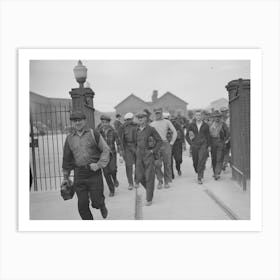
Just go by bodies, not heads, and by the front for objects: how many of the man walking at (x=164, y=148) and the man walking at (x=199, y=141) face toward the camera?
2

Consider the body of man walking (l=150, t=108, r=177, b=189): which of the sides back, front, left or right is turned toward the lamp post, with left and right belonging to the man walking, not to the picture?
right

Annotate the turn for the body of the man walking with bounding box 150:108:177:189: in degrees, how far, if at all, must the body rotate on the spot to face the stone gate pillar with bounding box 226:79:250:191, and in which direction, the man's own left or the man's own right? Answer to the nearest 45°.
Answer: approximately 90° to the man's own left

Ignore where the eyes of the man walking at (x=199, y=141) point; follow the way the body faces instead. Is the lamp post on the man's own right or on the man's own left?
on the man's own right

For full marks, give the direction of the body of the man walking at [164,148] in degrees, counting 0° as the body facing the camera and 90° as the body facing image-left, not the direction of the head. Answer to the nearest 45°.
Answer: approximately 0°

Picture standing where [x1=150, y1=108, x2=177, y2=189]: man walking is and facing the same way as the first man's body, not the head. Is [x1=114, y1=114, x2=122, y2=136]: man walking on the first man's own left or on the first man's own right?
on the first man's own right

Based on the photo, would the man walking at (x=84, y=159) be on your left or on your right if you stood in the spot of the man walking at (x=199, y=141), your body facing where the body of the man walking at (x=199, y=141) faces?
on your right

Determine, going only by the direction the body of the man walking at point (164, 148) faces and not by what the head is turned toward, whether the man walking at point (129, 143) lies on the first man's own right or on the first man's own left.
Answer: on the first man's own right

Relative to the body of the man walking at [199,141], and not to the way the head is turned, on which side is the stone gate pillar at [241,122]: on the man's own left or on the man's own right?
on the man's own left

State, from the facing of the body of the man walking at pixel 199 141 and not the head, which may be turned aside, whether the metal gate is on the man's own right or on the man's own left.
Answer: on the man's own right

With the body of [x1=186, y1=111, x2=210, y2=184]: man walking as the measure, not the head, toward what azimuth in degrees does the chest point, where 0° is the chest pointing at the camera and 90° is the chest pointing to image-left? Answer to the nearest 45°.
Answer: approximately 0°
